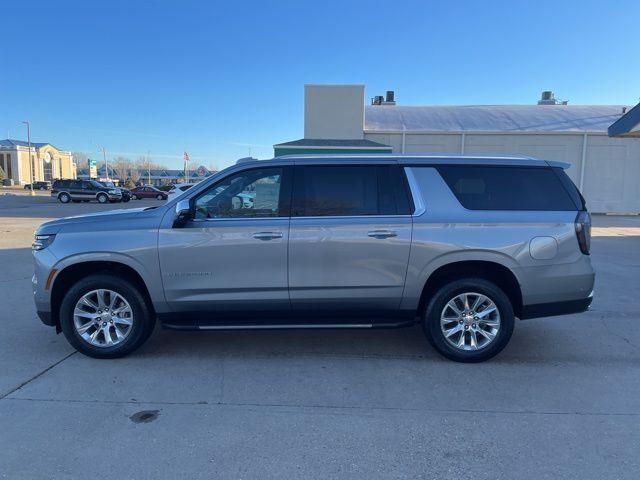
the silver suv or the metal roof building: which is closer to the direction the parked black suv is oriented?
the metal roof building

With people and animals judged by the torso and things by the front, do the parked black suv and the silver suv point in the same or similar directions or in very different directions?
very different directions

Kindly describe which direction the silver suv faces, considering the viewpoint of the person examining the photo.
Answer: facing to the left of the viewer

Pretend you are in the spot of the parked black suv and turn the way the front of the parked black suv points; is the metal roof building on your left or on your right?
on your right

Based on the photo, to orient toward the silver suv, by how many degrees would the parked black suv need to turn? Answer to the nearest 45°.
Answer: approximately 90° to its right

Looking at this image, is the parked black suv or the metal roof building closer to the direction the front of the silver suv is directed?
the parked black suv

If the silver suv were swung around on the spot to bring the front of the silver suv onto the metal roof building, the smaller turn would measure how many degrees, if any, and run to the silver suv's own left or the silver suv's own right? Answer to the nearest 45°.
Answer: approximately 135° to the silver suv's own right

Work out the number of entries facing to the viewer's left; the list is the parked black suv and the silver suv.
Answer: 1

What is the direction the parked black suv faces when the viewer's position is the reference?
facing to the right of the viewer
